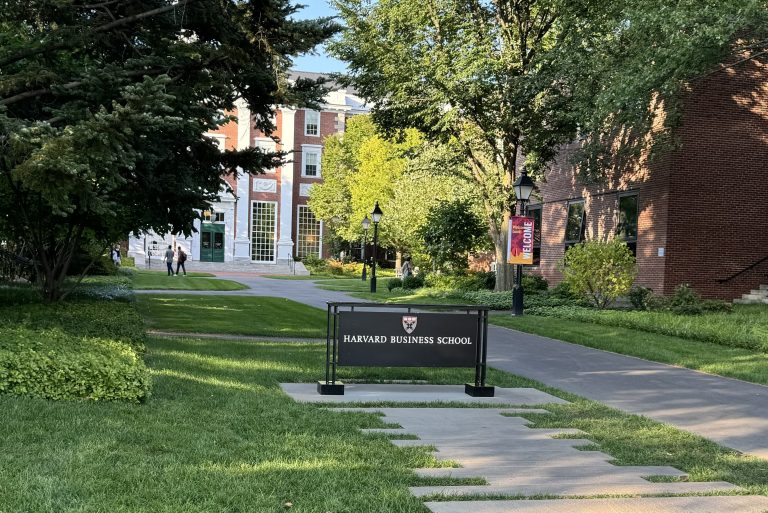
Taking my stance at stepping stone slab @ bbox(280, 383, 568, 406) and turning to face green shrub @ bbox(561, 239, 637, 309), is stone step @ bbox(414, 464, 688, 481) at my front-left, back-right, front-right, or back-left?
back-right

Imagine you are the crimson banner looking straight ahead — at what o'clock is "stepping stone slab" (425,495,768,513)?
The stepping stone slab is roughly at 12 o'clock from the crimson banner.

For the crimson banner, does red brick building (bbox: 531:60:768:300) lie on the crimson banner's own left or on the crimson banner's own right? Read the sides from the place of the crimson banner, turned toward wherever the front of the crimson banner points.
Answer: on the crimson banner's own left

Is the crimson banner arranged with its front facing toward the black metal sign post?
yes

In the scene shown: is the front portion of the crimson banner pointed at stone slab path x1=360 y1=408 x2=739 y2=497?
yes

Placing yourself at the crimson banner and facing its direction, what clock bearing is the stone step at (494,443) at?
The stone step is roughly at 12 o'clock from the crimson banner.

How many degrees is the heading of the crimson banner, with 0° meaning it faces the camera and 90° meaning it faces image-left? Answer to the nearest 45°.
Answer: approximately 0°

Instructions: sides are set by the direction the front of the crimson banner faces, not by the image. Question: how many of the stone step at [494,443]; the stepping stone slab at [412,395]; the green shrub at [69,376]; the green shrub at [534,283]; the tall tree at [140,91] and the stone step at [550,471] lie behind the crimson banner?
1

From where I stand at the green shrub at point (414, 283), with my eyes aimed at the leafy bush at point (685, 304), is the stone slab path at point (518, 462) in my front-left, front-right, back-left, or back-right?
front-right

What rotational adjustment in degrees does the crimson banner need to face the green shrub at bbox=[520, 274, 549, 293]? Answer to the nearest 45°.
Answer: approximately 180°

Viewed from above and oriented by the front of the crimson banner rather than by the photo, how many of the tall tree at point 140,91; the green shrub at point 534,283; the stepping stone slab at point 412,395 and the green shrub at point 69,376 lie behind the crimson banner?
1

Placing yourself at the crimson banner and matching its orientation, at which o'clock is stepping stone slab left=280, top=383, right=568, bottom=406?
The stepping stone slab is roughly at 12 o'clock from the crimson banner.

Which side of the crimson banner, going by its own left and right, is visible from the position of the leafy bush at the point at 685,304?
left

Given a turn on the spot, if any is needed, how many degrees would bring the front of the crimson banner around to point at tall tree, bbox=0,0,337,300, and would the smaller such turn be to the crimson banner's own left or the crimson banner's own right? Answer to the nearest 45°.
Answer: approximately 45° to the crimson banner's own right
